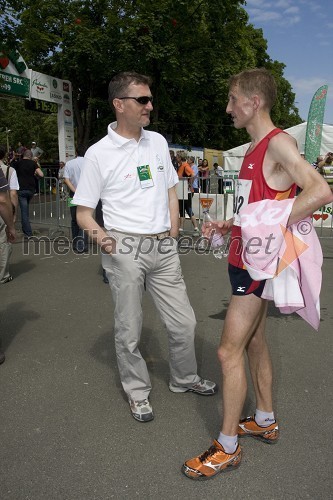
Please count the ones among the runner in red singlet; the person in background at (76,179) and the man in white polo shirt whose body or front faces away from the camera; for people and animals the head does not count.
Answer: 1

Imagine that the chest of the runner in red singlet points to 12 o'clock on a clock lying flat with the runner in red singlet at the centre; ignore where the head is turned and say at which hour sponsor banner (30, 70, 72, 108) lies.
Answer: The sponsor banner is roughly at 2 o'clock from the runner in red singlet.

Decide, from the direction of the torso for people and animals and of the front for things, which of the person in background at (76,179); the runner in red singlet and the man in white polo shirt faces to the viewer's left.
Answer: the runner in red singlet

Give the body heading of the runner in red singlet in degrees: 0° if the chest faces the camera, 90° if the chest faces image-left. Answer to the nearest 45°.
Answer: approximately 90°

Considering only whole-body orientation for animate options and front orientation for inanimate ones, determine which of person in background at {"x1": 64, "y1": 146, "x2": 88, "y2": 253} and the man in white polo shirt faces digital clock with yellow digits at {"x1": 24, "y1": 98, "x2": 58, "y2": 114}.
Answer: the person in background

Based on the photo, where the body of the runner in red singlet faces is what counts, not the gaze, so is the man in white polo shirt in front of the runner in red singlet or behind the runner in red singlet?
in front

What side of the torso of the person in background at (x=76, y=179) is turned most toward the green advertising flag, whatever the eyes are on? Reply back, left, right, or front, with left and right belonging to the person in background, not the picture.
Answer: right

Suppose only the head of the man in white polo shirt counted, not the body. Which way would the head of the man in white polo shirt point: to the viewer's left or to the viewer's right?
to the viewer's right

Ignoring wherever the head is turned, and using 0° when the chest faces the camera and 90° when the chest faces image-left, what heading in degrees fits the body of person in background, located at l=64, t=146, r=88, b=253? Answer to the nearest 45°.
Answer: approximately 180°

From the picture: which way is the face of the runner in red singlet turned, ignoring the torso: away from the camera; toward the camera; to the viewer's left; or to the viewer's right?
to the viewer's left

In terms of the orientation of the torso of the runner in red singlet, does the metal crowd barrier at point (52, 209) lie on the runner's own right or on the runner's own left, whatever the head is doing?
on the runner's own right

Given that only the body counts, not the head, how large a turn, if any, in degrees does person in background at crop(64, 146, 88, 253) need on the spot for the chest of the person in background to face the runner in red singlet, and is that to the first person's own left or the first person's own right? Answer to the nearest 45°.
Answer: approximately 180°

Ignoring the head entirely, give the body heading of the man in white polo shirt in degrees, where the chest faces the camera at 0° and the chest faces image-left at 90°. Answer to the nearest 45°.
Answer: approximately 315°
